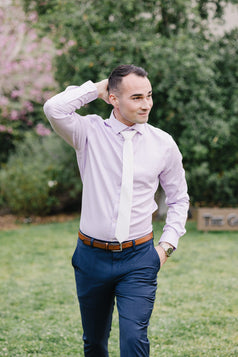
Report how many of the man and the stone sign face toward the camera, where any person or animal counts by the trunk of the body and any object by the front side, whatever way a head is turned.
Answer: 2

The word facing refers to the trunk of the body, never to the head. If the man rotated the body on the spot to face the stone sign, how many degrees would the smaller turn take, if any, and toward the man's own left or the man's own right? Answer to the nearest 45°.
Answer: approximately 180°

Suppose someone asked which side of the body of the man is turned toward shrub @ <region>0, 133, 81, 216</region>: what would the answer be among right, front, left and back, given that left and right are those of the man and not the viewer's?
back

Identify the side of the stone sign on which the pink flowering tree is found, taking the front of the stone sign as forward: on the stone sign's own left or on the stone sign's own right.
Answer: on the stone sign's own right

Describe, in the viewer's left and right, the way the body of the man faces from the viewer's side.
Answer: facing the viewer

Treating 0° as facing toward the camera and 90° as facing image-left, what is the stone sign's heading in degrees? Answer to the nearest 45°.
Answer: approximately 0°

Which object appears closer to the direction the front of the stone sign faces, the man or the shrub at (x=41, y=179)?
the man

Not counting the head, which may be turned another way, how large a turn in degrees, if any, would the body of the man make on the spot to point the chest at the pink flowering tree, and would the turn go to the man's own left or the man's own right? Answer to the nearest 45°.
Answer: approximately 180°

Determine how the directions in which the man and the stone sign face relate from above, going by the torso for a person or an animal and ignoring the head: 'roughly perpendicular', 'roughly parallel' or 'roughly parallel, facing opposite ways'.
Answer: roughly parallel

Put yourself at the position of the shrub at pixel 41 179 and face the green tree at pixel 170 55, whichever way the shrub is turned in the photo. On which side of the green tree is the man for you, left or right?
right

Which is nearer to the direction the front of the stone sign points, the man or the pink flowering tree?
the man

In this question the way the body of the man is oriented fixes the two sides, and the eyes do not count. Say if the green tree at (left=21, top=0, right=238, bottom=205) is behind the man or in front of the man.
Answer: behind

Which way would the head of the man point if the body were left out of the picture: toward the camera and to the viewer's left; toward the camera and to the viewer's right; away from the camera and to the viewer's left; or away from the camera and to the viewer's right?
toward the camera and to the viewer's right
